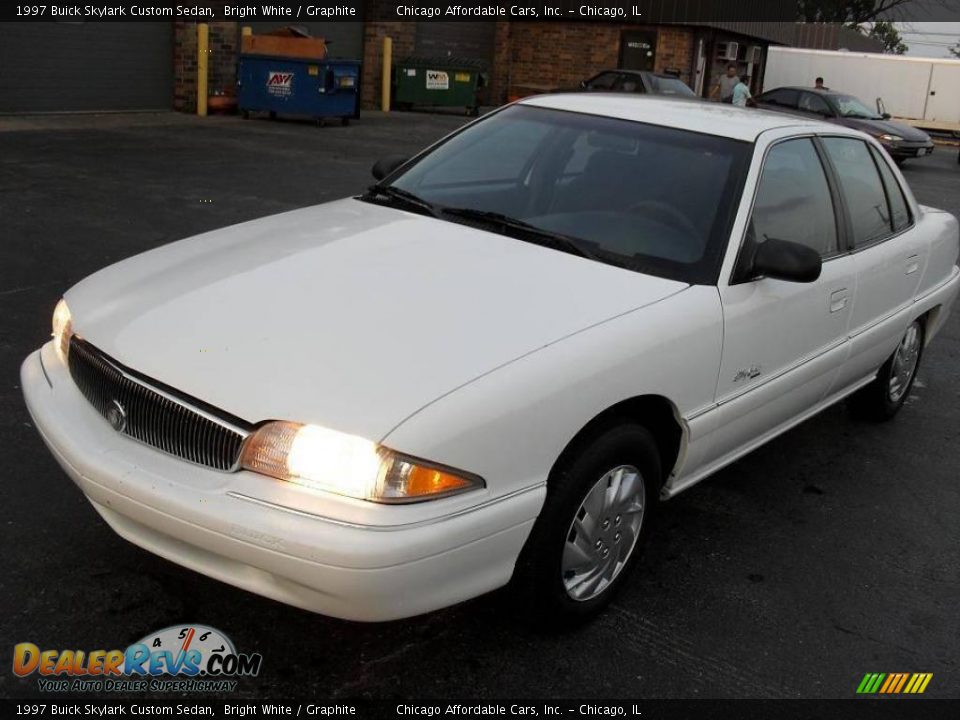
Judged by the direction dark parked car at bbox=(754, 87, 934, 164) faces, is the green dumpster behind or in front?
behind

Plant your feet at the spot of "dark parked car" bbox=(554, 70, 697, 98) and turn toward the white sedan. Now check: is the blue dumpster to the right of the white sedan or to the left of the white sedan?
right

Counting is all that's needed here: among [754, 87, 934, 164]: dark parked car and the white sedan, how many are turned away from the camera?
0

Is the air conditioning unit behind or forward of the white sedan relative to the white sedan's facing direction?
behind

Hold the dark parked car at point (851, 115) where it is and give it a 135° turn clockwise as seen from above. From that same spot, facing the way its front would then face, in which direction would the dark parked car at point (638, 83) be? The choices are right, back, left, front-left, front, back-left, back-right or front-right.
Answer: front

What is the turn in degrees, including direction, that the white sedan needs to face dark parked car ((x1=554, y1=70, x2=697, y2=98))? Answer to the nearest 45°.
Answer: approximately 135° to its right

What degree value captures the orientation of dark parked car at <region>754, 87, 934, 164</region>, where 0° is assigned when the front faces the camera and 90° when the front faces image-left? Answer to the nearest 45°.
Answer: approximately 315°

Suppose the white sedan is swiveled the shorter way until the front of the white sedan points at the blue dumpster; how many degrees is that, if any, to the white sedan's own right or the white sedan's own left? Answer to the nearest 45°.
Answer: approximately 135° to the white sedan's own right

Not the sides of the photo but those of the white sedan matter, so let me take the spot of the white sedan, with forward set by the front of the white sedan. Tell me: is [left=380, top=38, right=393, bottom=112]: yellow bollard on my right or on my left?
on my right

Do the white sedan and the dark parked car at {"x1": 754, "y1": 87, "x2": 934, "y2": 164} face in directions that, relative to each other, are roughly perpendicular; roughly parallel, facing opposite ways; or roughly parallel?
roughly perpendicular
